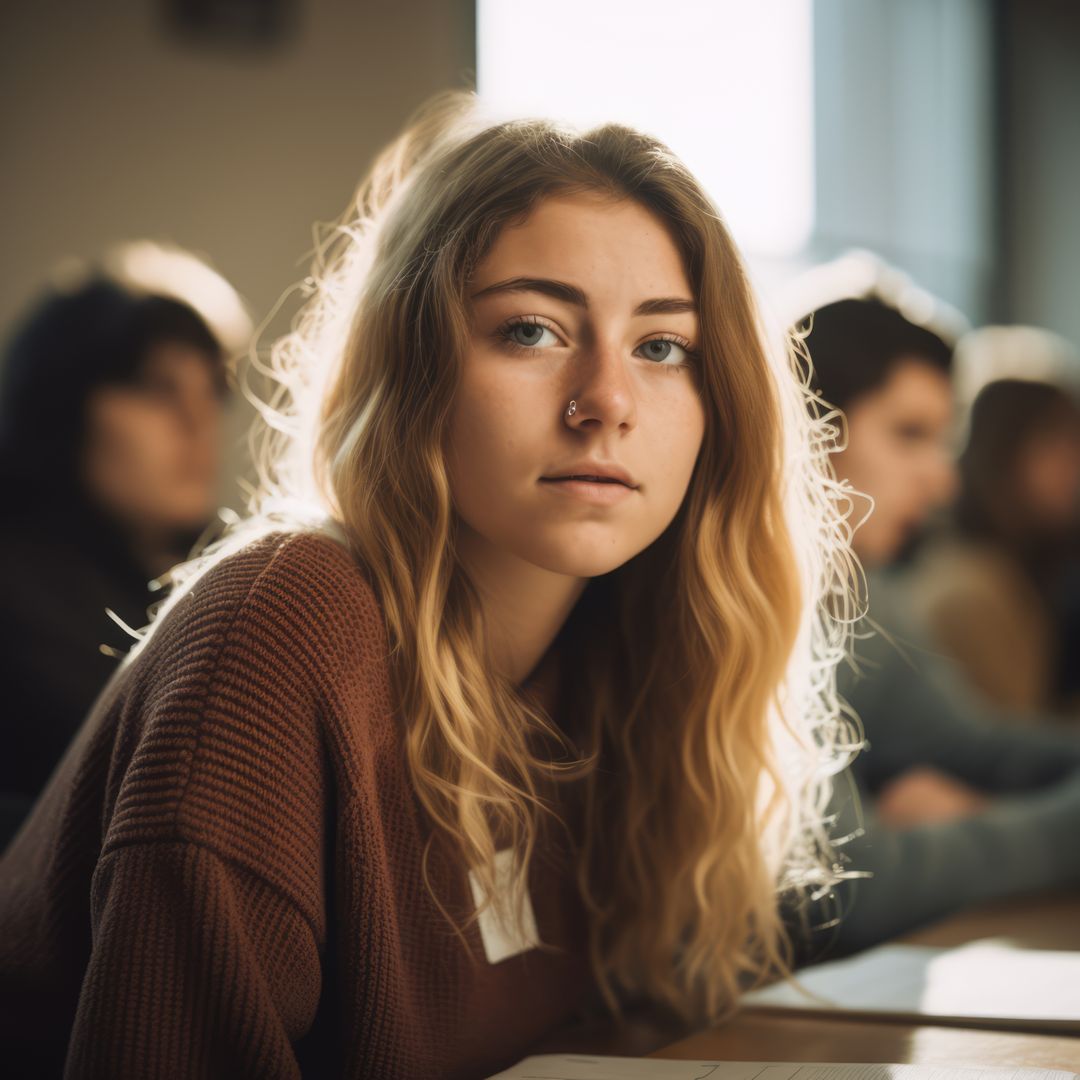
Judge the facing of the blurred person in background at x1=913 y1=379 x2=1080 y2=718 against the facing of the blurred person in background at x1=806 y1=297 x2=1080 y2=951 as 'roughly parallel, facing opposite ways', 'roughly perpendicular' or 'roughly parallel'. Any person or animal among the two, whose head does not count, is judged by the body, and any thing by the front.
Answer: roughly parallel

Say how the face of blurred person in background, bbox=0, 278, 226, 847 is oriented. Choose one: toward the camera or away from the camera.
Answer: toward the camera

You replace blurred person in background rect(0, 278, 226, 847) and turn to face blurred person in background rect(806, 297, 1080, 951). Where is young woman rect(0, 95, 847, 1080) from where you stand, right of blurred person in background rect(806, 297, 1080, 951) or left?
right

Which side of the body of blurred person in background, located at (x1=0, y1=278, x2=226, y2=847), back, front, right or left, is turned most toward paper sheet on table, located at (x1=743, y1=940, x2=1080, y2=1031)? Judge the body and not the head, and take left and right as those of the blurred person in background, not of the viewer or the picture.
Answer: front

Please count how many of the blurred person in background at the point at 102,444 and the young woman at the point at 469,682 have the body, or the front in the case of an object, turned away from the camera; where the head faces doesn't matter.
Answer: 0

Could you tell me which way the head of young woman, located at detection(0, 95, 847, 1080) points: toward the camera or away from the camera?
toward the camera

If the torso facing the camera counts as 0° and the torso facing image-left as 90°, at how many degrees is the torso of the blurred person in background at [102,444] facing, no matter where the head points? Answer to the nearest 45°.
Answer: approximately 315°

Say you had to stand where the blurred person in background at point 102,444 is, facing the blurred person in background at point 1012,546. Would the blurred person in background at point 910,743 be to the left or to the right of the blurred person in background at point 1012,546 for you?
right
